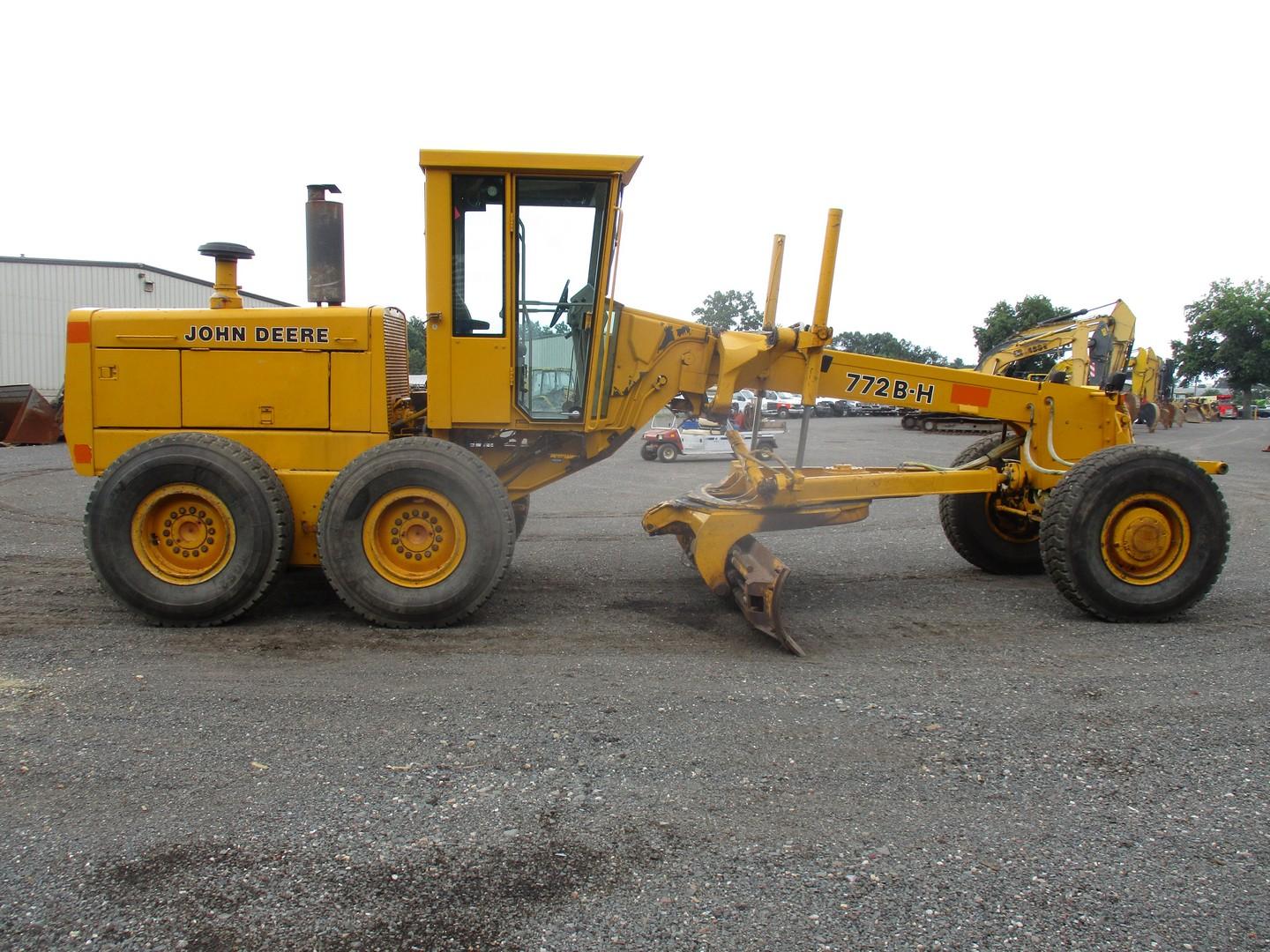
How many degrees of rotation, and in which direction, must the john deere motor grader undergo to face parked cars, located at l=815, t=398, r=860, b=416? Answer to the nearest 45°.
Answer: approximately 90° to its left

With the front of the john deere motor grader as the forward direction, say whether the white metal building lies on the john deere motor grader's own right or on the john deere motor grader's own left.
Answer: on the john deere motor grader's own left

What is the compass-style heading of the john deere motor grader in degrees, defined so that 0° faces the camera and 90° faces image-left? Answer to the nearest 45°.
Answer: approximately 270°

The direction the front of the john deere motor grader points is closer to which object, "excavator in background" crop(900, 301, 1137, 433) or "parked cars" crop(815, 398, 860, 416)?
the excavator in background
